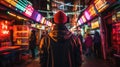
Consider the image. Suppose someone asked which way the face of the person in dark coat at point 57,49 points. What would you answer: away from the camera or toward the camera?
away from the camera

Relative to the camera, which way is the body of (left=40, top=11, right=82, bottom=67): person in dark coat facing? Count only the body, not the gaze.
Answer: away from the camera
